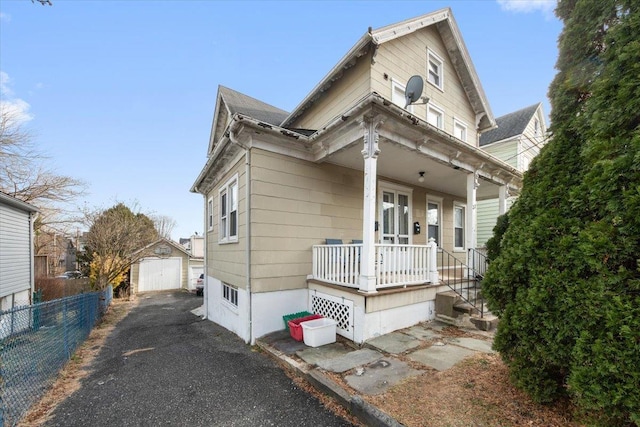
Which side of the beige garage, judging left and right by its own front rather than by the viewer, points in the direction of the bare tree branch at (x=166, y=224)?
back

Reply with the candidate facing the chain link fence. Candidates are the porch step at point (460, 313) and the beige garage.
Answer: the beige garage
